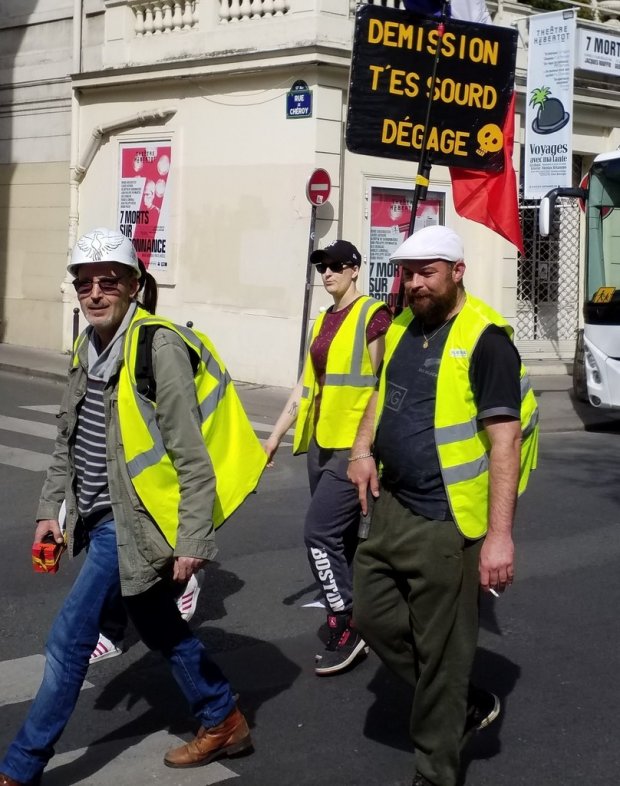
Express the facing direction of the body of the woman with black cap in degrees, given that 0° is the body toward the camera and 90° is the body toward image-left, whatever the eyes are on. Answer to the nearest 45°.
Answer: approximately 45°

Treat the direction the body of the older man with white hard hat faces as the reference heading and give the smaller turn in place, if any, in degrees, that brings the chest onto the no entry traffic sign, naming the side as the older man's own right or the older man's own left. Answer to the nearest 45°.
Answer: approximately 135° to the older man's own right

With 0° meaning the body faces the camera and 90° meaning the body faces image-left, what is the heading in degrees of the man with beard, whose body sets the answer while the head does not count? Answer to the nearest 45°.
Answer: approximately 45°

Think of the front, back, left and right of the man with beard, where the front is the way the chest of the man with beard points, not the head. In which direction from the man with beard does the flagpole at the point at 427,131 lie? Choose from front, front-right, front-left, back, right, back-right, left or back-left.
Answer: back-right

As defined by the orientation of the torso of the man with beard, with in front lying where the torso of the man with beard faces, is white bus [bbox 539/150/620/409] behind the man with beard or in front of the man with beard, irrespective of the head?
behind

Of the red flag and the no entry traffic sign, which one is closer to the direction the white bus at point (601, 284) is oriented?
the red flag

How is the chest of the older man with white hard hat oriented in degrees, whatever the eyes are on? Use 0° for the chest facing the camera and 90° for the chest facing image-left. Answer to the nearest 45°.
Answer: approximately 45°

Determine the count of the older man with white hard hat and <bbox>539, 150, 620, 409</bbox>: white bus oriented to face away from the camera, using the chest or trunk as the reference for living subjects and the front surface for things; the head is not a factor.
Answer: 0

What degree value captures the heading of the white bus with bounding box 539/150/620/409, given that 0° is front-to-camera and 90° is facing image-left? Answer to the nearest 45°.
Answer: approximately 45°
